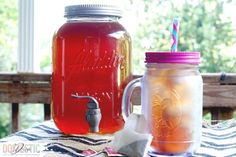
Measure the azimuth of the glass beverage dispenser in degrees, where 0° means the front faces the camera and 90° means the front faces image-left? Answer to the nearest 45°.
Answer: approximately 0°
